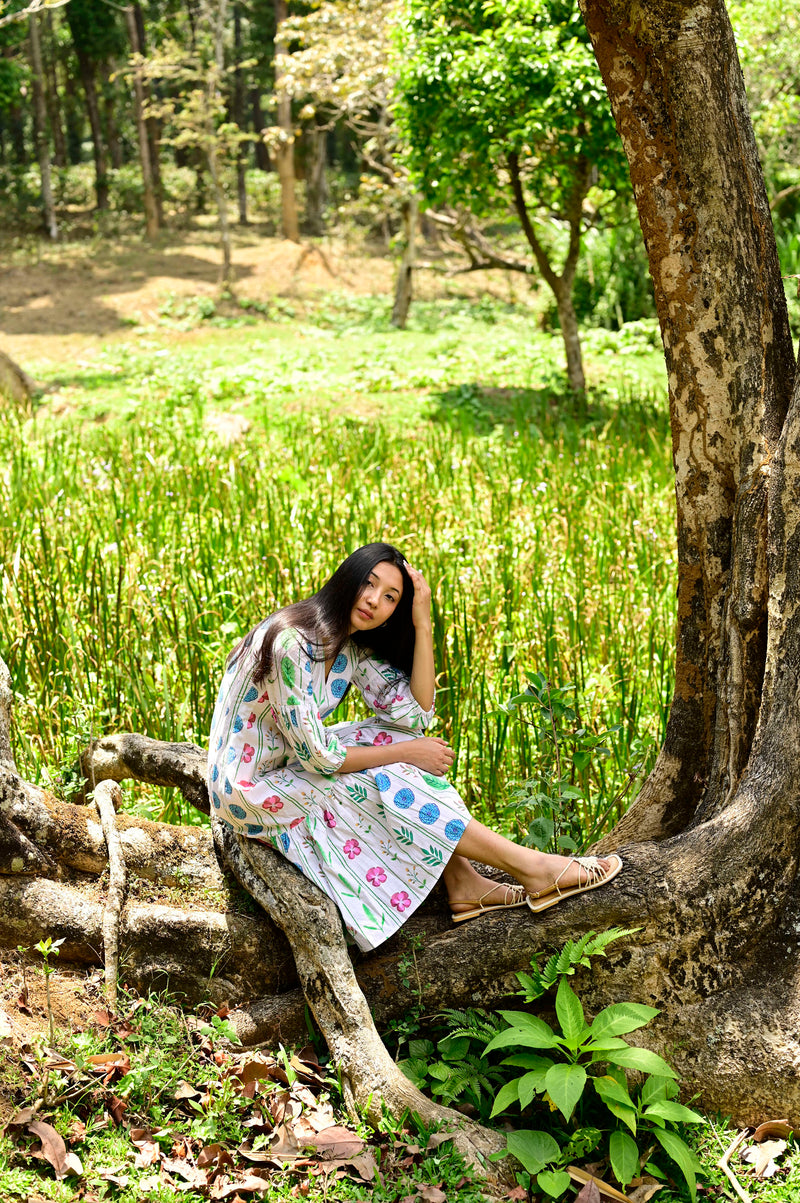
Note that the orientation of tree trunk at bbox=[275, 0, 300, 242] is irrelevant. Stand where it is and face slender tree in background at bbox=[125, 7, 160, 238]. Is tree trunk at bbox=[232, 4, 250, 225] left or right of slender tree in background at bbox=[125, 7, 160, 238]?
right

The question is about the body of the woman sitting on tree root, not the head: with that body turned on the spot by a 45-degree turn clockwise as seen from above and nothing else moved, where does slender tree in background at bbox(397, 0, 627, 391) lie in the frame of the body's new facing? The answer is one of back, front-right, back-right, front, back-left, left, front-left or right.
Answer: back-left

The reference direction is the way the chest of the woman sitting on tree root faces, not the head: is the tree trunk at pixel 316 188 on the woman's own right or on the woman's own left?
on the woman's own left

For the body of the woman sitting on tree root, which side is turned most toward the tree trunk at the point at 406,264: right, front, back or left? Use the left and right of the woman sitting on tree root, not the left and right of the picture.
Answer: left

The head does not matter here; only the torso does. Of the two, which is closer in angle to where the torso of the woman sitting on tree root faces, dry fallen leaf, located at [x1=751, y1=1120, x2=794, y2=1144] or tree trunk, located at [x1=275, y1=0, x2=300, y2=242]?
the dry fallen leaf

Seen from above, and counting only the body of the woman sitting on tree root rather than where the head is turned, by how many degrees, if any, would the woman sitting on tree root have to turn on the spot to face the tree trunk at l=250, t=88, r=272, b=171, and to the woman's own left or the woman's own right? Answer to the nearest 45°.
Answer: approximately 90° to the woman's own left

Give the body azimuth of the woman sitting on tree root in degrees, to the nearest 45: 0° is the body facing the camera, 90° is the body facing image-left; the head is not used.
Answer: approximately 270°

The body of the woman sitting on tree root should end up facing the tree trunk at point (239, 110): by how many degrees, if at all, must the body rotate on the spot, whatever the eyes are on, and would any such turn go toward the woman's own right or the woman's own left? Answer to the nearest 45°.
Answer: approximately 90° to the woman's own left
